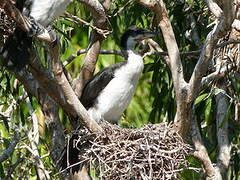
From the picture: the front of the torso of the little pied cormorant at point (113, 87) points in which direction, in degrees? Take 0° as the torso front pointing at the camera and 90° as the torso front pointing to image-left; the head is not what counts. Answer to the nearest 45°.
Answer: approximately 315°

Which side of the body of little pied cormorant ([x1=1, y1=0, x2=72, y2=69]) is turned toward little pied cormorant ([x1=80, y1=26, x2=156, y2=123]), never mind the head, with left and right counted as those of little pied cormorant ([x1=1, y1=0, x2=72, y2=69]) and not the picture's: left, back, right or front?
front

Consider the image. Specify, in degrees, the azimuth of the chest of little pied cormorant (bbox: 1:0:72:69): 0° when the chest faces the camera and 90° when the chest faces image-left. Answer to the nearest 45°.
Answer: approximately 315°

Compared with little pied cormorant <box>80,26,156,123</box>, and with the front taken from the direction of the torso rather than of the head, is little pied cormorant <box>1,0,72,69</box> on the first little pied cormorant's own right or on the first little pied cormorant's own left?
on the first little pied cormorant's own right
